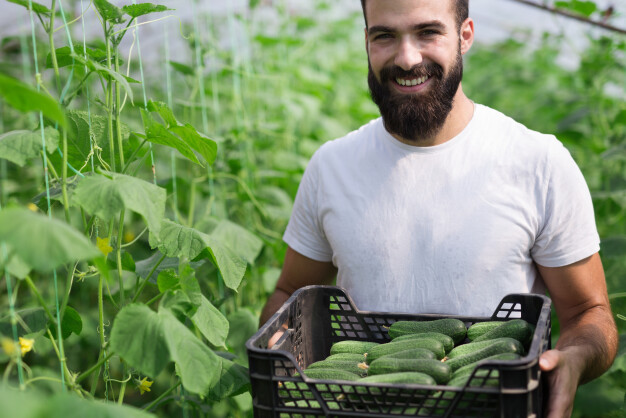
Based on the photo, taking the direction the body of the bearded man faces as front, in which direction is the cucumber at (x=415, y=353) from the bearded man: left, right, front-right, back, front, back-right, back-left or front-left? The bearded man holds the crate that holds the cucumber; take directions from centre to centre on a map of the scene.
front

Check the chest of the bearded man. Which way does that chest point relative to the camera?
toward the camera

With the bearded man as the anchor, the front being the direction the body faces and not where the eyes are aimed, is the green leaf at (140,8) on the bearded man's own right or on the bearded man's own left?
on the bearded man's own right

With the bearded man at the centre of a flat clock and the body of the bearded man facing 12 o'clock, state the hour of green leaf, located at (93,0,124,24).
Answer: The green leaf is roughly at 2 o'clock from the bearded man.

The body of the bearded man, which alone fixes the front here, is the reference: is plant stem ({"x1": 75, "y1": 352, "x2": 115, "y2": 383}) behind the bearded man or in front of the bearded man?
in front

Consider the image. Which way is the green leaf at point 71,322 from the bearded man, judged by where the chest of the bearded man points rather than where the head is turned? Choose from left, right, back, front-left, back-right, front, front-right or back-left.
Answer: front-right

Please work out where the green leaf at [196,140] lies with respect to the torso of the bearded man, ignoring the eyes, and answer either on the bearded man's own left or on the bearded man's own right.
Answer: on the bearded man's own right
